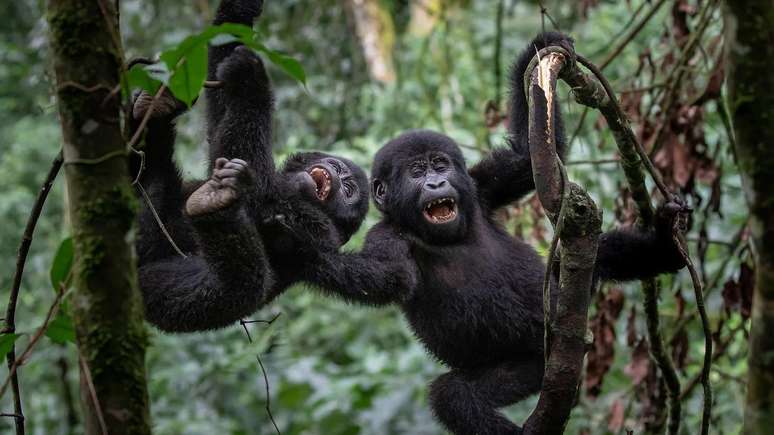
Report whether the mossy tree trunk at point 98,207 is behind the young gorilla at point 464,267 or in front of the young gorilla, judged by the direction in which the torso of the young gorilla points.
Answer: in front

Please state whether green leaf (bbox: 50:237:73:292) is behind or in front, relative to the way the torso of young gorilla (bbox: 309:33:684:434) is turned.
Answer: in front

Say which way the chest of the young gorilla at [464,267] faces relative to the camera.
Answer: toward the camera
